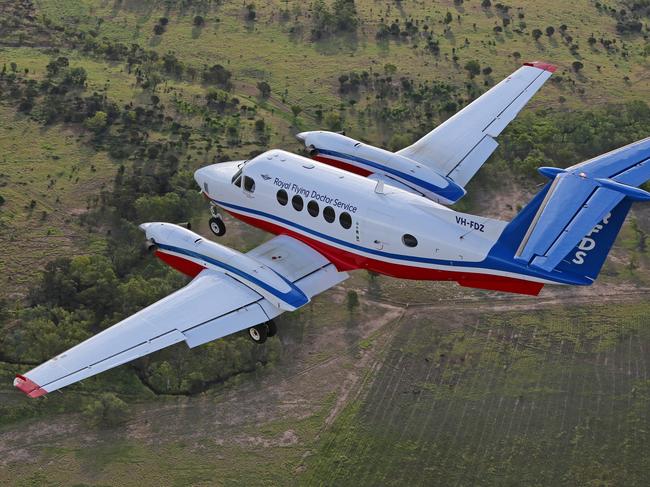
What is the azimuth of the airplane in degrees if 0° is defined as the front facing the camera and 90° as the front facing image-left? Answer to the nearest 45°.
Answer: approximately 135°

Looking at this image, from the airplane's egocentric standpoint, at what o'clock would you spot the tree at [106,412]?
The tree is roughly at 10 o'clock from the airplane.
